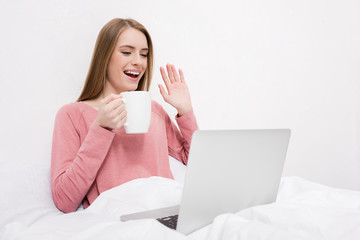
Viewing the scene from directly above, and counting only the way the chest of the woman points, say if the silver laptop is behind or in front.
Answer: in front

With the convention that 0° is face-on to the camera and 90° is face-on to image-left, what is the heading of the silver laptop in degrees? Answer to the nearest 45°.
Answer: approximately 135°

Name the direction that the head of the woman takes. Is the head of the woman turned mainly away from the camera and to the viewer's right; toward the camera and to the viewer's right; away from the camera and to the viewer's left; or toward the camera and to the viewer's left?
toward the camera and to the viewer's right

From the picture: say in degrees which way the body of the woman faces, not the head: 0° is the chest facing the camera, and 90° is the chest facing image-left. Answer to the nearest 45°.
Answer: approximately 315°

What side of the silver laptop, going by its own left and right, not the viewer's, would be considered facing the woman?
front

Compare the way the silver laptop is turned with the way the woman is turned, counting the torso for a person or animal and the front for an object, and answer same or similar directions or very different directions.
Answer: very different directions
